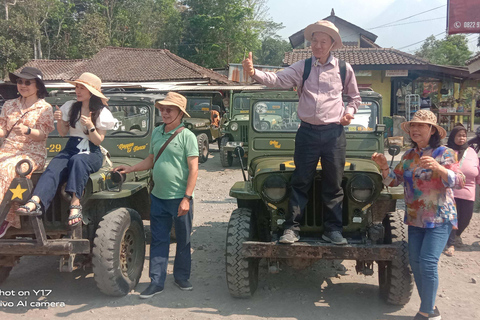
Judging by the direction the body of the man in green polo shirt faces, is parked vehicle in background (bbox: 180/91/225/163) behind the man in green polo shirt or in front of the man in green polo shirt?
behind

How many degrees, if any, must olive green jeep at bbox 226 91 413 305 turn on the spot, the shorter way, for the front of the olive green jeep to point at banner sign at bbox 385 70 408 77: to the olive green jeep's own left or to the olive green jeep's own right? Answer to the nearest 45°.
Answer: approximately 180°

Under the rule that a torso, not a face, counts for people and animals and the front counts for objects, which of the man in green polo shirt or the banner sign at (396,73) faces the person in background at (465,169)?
the banner sign

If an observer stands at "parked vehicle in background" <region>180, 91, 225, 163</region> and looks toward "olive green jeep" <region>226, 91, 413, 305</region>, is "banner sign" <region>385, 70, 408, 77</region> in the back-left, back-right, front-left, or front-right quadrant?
back-left

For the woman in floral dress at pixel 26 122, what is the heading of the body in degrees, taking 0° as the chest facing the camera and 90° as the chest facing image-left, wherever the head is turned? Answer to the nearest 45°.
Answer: approximately 45°

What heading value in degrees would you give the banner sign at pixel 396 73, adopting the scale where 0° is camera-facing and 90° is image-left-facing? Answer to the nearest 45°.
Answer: approximately 0°

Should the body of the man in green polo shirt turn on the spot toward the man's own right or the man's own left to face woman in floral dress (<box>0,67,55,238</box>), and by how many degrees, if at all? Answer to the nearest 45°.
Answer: approximately 45° to the man's own right

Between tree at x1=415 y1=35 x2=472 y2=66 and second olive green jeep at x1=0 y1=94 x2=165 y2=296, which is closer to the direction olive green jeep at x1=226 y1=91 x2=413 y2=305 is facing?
the second olive green jeep

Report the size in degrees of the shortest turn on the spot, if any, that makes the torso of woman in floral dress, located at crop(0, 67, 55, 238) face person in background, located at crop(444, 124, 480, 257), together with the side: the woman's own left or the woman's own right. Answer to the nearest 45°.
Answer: approximately 135° to the woman's own left

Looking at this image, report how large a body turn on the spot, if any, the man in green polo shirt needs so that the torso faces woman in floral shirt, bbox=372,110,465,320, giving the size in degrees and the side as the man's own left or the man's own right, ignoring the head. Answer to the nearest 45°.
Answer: approximately 90° to the man's own left

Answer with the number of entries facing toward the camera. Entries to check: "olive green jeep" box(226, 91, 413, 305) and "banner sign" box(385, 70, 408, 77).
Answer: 2

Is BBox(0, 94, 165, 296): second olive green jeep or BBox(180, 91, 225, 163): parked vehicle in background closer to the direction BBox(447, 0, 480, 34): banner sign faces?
the second olive green jeep

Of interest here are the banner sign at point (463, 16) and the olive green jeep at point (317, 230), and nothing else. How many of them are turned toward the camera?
2
